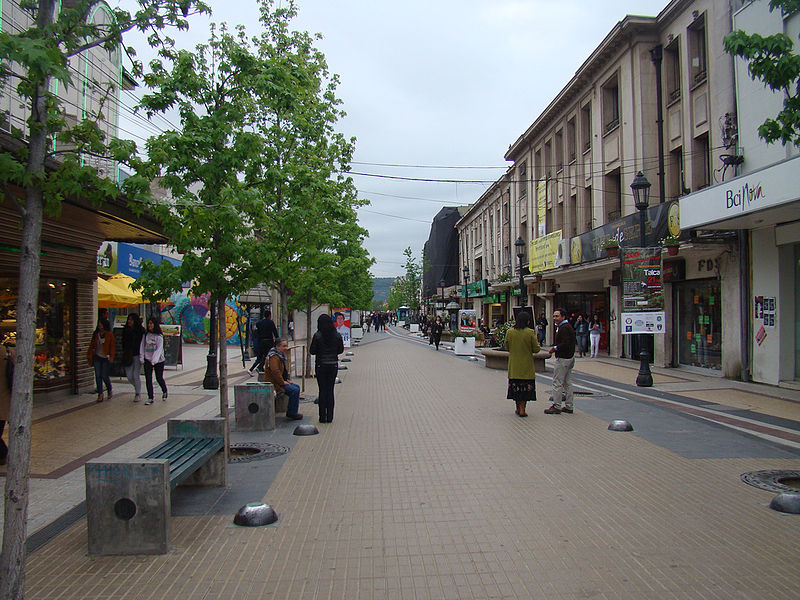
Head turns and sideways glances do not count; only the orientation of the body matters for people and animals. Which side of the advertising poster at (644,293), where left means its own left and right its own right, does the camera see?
front

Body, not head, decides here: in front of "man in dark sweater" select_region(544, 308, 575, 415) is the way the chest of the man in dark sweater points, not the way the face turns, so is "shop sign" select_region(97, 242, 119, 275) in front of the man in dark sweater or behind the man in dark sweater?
in front

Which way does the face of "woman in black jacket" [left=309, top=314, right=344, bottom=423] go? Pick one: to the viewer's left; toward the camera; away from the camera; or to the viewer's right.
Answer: away from the camera

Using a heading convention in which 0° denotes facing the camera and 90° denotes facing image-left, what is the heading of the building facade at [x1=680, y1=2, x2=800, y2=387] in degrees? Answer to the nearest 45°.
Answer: approximately 45°

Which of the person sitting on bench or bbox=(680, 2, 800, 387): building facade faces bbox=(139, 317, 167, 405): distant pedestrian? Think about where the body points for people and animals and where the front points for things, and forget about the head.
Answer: the building facade

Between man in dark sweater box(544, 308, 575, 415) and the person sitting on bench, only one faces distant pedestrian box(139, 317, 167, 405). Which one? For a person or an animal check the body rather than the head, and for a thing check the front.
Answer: the man in dark sweater

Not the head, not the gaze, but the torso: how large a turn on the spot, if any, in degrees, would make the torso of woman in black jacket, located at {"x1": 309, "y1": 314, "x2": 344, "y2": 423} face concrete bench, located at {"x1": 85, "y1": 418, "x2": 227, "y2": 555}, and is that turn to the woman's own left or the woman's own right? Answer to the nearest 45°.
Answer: approximately 180°

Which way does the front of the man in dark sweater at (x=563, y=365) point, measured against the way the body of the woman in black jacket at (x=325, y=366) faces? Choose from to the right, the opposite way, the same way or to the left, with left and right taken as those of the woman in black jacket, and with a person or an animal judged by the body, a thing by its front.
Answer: to the left

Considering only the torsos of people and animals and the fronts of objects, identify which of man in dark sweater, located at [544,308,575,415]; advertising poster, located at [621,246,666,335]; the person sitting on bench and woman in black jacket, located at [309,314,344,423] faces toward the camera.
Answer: the advertising poster

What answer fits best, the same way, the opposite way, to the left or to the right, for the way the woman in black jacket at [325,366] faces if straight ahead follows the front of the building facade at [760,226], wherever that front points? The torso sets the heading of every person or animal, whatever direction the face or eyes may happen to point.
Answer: to the right

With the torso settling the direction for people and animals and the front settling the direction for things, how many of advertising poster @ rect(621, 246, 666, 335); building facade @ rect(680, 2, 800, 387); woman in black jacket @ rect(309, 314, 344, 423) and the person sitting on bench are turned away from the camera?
1

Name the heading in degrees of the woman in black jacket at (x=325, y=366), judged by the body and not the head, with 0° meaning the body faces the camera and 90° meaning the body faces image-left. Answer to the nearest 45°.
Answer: approximately 180°

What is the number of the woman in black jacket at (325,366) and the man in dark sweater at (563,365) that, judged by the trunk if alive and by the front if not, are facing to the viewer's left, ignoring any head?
1

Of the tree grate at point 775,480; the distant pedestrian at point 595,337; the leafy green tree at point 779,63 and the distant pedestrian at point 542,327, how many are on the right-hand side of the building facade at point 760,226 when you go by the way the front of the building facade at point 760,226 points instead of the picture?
2

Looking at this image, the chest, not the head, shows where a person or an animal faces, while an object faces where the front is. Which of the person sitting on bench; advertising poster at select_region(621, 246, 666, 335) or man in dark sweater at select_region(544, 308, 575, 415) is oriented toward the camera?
the advertising poster

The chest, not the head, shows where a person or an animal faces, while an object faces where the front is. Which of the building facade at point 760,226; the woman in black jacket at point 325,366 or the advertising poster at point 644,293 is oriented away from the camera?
the woman in black jacket

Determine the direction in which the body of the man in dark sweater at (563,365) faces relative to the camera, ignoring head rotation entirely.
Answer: to the viewer's left

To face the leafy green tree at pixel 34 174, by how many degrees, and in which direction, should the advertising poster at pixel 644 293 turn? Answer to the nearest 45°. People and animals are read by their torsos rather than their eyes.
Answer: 0° — it already faces it

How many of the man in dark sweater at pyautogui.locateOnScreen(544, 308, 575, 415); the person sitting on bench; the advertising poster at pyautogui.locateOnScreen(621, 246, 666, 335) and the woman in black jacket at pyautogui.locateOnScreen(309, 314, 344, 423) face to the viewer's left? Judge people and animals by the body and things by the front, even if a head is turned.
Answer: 1

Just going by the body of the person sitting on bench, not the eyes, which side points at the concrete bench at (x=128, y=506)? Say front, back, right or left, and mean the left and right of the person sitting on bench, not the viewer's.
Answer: right
